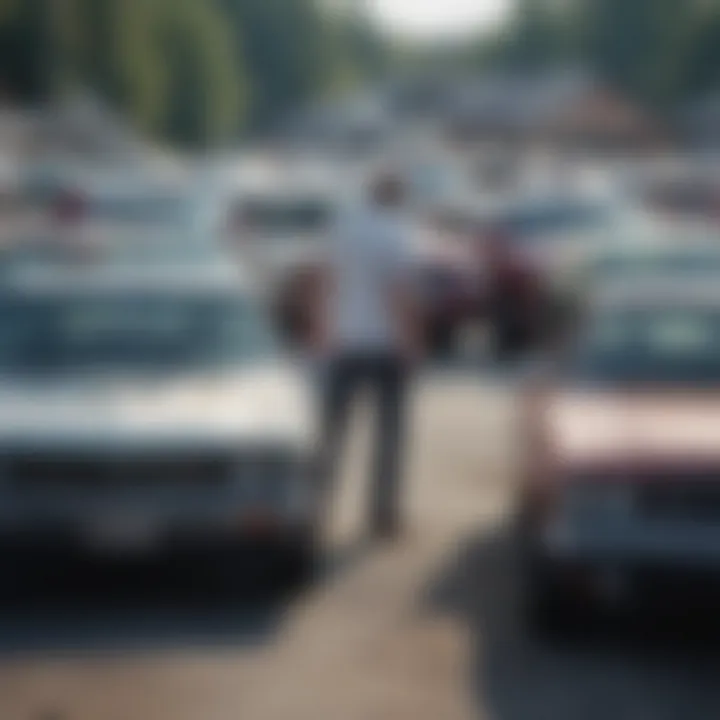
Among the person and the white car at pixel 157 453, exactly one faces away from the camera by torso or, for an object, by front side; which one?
the person

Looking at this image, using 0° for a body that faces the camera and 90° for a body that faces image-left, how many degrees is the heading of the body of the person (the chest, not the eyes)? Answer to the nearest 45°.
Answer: approximately 180°

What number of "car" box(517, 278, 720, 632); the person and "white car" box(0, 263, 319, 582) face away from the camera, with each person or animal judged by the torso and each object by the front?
1

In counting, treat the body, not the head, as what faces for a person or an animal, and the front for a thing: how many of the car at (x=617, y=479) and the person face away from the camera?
1

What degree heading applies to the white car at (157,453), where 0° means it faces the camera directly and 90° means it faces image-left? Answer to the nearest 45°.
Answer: approximately 0°

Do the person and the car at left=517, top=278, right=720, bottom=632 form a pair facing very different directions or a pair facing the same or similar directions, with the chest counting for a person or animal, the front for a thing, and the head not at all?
very different directions

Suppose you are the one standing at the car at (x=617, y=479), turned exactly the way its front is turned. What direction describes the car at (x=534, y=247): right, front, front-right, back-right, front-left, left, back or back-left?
back

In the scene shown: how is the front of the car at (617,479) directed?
toward the camera

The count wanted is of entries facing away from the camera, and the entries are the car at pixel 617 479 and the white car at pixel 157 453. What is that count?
0

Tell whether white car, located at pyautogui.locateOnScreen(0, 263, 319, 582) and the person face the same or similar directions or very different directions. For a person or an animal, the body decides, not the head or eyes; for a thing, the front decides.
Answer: very different directions

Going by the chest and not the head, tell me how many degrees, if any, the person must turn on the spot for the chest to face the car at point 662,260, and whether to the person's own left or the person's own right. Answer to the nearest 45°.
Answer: approximately 45° to the person's own right

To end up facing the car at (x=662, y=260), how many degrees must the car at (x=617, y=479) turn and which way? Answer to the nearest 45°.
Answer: approximately 180°

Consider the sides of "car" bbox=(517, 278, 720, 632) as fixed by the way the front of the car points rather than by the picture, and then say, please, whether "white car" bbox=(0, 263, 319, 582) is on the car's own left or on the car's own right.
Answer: on the car's own right
